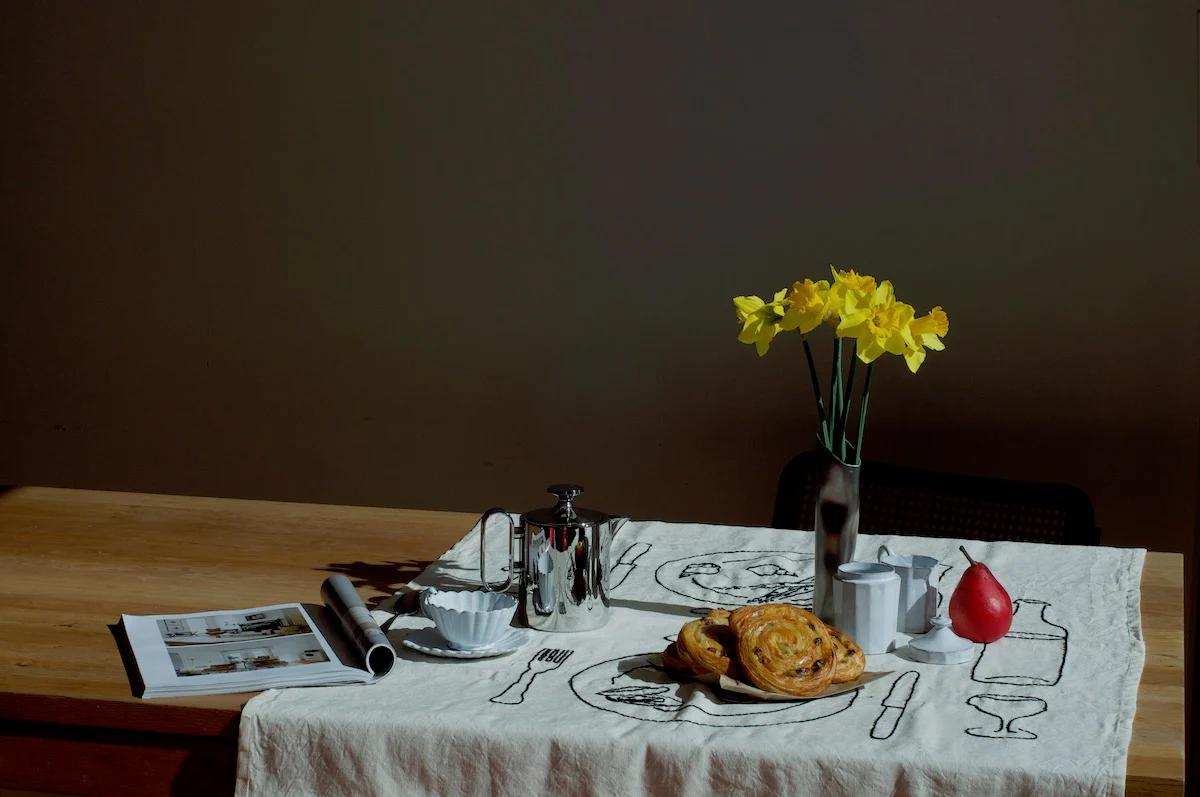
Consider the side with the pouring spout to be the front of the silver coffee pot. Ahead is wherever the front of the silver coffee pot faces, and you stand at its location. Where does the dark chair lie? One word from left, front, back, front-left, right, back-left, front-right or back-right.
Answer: front-left

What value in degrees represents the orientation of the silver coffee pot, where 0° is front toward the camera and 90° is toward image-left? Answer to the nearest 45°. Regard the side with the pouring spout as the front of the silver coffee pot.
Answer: approximately 270°
